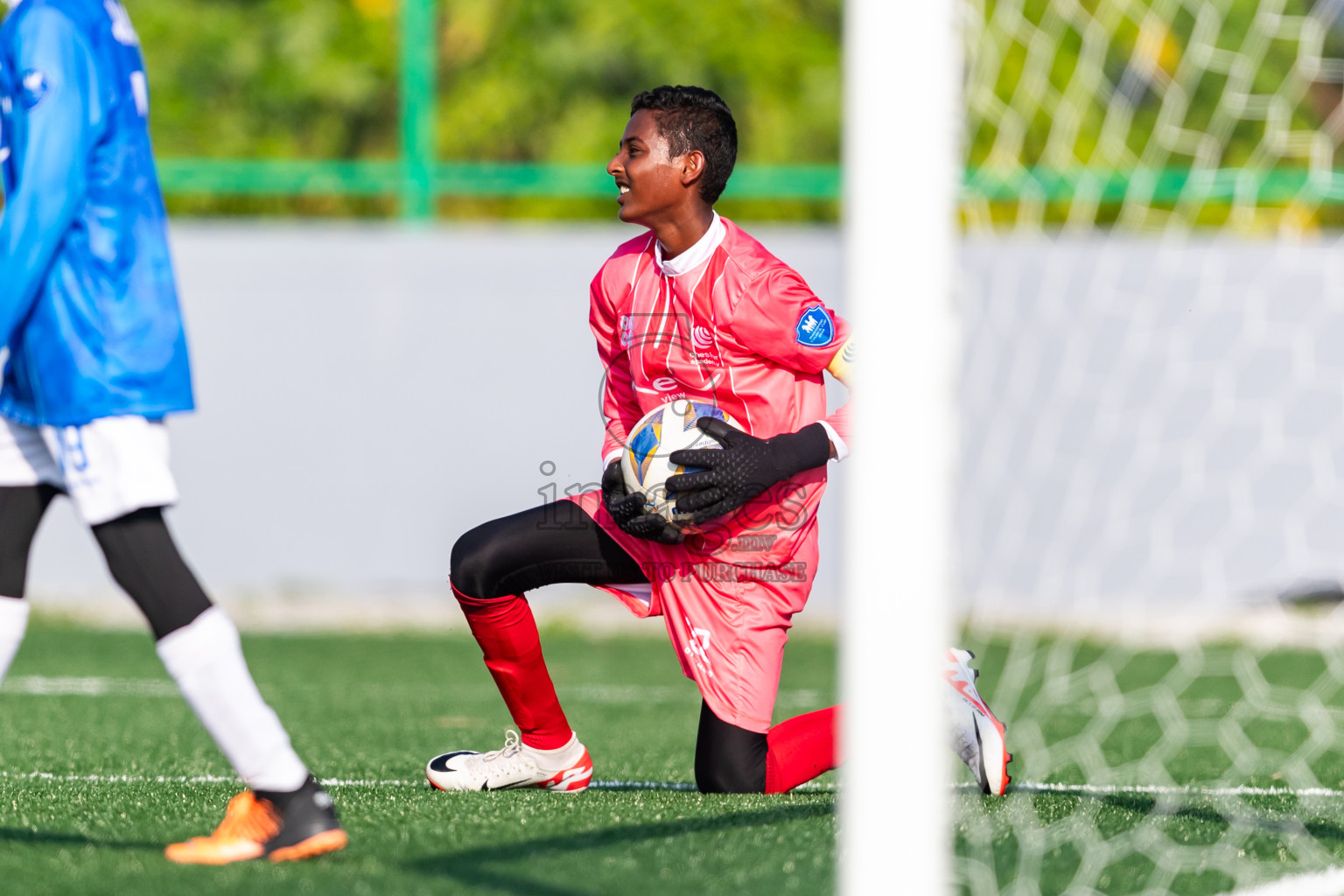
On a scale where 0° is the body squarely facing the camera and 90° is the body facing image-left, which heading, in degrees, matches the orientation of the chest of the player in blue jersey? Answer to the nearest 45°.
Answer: approximately 90°

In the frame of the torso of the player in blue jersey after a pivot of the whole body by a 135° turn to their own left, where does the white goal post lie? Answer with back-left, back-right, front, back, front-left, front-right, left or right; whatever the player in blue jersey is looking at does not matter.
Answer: front

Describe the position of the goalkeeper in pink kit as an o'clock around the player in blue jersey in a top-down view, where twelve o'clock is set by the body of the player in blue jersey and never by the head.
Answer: The goalkeeper in pink kit is roughly at 5 o'clock from the player in blue jersey.

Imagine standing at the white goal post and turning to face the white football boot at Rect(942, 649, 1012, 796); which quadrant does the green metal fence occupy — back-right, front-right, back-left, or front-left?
front-left

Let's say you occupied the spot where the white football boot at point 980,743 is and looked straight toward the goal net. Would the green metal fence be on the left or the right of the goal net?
left

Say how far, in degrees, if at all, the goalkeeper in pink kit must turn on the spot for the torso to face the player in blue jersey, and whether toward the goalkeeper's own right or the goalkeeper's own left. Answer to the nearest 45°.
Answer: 0° — they already face them

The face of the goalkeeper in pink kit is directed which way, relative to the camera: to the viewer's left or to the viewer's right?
to the viewer's left

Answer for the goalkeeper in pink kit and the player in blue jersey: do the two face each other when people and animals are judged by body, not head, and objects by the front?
no

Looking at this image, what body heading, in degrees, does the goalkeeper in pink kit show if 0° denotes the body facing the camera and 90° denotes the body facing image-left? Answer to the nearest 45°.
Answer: approximately 45°

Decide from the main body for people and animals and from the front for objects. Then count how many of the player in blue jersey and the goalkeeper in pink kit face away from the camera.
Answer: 0

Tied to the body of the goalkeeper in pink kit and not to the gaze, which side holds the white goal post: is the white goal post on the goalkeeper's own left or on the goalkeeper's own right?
on the goalkeeper's own left
